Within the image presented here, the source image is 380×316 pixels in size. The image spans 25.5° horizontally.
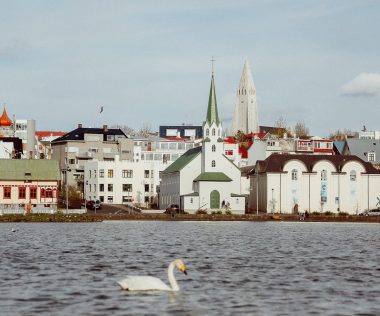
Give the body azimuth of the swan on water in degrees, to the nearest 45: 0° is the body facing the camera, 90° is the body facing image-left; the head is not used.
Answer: approximately 270°
